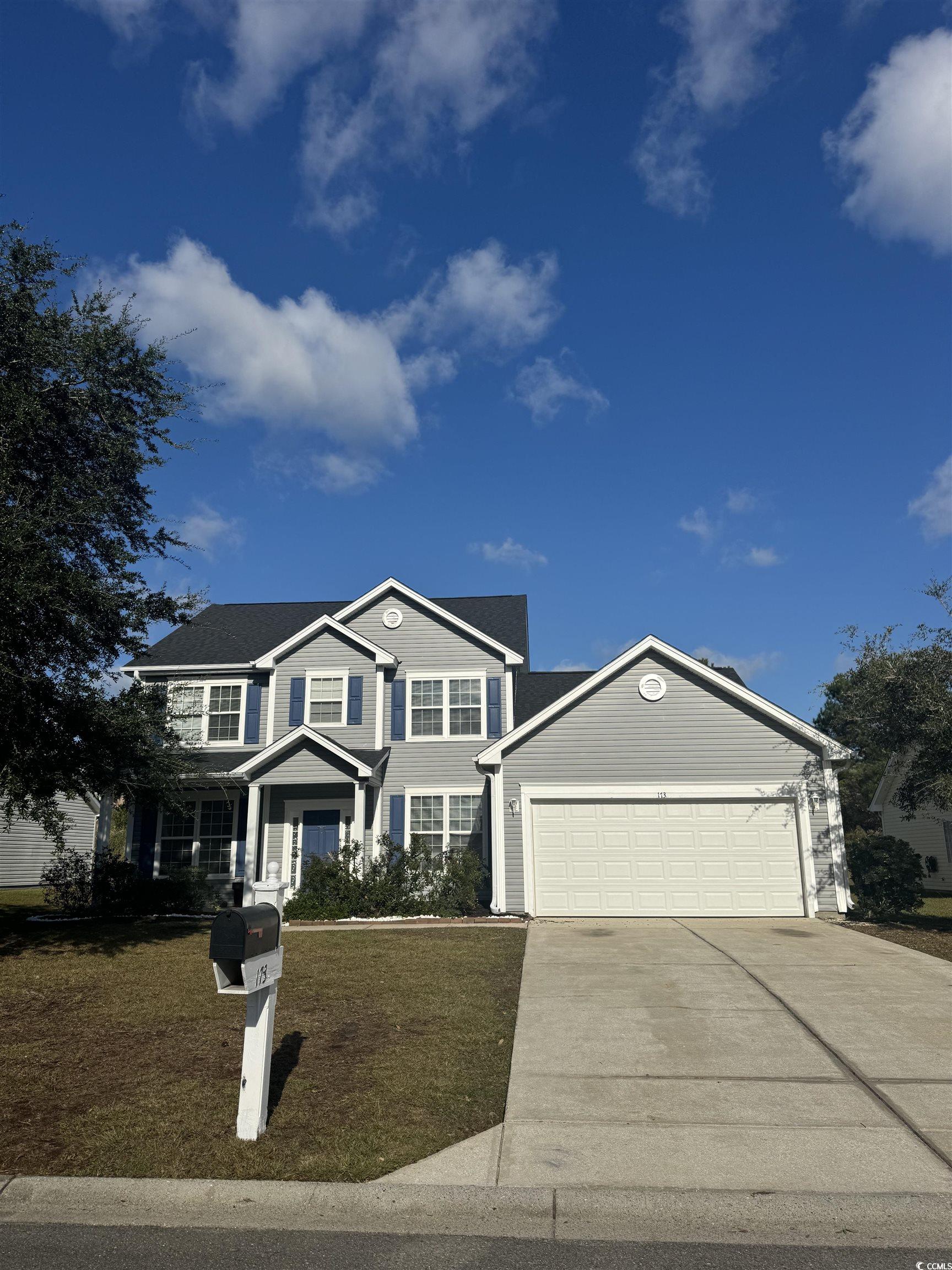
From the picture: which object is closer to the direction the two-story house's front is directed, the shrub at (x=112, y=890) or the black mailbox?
the black mailbox

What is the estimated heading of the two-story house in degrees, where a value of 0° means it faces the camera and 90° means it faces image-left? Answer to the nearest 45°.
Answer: approximately 0°

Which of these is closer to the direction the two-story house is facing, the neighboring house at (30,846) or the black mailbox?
the black mailbox

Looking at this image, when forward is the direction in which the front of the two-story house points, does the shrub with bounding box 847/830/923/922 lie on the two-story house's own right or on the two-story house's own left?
on the two-story house's own left

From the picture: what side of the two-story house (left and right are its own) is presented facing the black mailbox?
front

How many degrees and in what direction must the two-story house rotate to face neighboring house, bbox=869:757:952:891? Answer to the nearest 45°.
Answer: approximately 135° to its left

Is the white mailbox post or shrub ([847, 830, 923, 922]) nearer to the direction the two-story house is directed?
the white mailbox post

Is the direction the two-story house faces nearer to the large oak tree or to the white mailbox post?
the white mailbox post

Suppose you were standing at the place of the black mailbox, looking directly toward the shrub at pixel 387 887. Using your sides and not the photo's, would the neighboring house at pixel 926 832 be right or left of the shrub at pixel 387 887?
right

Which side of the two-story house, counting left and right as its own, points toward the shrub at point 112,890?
right

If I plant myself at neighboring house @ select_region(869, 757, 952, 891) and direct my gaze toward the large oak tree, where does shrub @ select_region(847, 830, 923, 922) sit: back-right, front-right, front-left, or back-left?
front-left

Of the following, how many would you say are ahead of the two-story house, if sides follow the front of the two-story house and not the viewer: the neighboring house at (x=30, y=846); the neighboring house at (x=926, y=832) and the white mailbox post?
1

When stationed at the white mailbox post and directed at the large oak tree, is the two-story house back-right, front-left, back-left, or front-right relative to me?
front-right

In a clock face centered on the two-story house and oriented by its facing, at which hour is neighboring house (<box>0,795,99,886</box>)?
The neighboring house is roughly at 4 o'clock from the two-story house.

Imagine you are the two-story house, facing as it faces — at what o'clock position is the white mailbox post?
The white mailbox post is roughly at 12 o'clock from the two-story house.

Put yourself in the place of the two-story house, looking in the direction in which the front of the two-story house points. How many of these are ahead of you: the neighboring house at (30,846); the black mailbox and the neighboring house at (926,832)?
1
